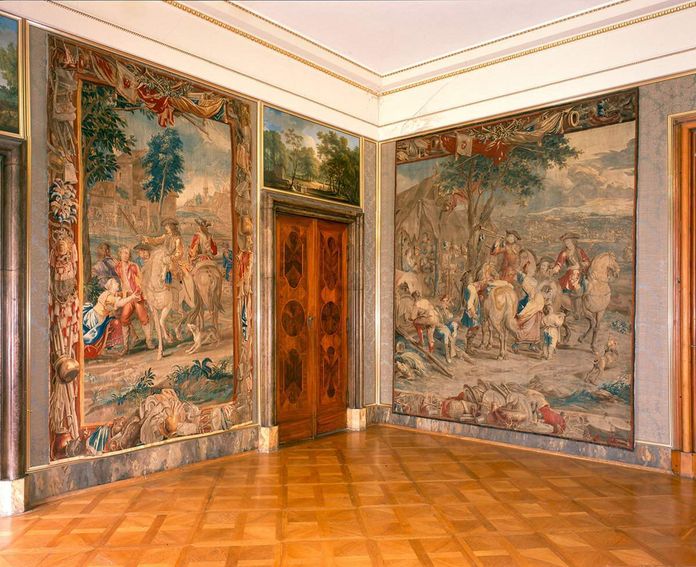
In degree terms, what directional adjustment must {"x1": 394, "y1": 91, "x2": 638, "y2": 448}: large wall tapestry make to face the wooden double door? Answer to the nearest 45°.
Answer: approximately 45° to its right

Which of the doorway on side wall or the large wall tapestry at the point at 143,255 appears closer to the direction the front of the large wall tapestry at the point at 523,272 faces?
the large wall tapestry

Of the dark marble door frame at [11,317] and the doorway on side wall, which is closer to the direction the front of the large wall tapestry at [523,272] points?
the dark marble door frame

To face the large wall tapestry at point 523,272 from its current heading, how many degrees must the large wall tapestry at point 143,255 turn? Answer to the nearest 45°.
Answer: approximately 45° to its left

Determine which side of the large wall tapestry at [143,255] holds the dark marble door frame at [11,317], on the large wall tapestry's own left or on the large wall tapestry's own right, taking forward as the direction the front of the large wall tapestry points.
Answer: on the large wall tapestry's own right

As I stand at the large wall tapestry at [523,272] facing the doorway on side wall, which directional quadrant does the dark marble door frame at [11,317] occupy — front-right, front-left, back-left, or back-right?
back-right

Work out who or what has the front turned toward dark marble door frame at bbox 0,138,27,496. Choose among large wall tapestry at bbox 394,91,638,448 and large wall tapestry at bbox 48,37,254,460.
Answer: large wall tapestry at bbox 394,91,638,448

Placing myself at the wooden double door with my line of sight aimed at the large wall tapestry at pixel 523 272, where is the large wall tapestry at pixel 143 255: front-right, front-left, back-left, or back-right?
back-right

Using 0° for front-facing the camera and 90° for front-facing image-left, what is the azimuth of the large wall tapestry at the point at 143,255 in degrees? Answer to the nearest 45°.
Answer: approximately 315°

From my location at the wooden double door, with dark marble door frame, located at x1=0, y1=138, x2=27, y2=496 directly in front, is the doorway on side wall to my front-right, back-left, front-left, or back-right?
back-left

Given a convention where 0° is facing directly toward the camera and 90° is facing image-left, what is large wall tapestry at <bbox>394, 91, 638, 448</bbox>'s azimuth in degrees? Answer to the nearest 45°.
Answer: approximately 45°
